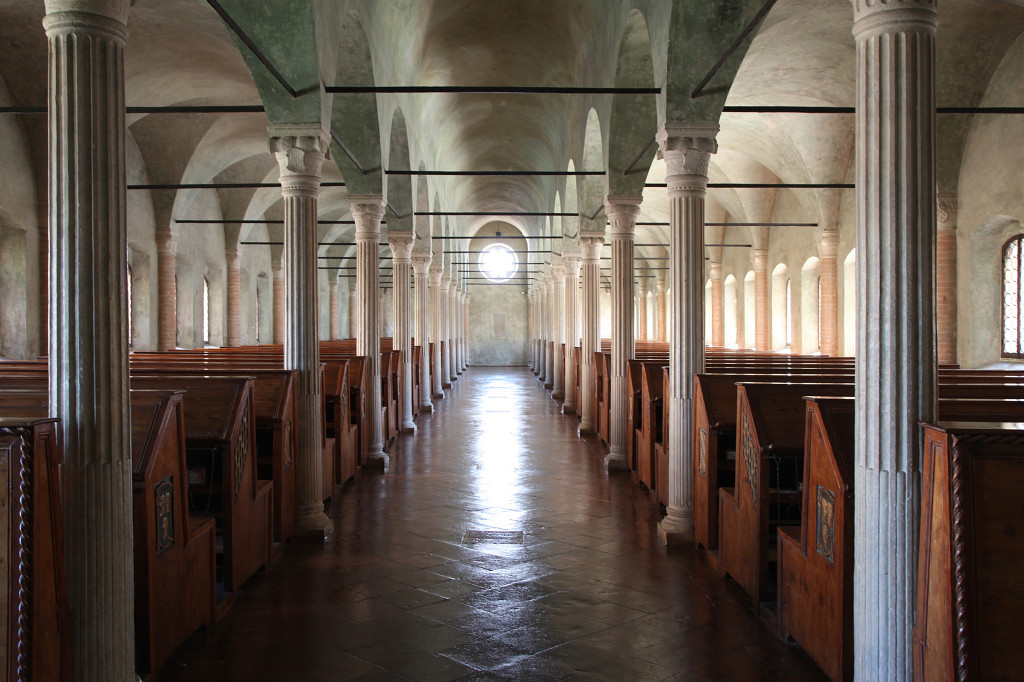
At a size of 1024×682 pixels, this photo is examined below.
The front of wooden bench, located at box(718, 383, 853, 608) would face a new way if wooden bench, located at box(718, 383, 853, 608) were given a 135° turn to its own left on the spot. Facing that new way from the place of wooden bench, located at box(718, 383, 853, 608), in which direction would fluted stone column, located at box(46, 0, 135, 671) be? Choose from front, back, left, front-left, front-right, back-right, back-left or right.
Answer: front

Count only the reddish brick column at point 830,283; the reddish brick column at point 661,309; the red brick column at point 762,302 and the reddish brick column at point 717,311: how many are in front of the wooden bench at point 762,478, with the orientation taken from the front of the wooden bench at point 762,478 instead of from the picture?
4

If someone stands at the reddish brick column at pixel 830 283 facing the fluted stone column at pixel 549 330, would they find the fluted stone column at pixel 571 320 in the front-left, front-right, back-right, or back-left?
front-left

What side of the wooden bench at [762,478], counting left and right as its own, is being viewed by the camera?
back

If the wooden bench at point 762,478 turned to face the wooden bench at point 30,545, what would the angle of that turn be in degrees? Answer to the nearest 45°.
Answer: approximately 135° to its left

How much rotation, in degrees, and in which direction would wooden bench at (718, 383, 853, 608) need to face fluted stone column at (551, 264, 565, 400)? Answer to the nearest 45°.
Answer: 0° — it already faces it

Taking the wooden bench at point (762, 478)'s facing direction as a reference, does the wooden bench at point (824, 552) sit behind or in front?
behind

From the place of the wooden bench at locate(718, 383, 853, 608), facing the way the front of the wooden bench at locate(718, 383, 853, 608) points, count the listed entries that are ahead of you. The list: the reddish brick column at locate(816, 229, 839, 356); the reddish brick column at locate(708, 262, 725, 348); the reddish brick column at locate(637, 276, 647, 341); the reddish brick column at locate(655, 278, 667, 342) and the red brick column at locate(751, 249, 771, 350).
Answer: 5

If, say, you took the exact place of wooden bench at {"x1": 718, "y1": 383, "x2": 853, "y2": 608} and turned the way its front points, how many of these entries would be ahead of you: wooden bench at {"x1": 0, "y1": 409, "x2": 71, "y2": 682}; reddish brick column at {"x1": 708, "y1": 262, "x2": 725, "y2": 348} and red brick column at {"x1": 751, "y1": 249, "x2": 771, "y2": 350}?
2

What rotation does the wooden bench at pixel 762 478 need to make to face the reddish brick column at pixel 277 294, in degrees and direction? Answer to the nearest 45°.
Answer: approximately 45° to its left

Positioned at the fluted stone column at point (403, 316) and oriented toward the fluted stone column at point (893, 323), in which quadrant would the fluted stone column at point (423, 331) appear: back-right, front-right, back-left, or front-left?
back-left

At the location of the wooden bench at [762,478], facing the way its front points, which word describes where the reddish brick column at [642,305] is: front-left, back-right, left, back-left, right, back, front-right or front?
front

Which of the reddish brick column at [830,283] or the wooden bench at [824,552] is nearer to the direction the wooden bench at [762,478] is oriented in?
the reddish brick column

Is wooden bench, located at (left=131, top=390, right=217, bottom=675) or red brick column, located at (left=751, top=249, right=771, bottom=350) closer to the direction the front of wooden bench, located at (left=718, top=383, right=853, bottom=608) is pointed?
the red brick column

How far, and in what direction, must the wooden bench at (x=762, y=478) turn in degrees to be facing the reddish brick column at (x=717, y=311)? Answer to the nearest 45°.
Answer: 0° — it already faces it

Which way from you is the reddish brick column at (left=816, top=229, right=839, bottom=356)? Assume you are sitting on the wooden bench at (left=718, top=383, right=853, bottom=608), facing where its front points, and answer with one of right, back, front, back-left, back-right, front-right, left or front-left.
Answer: front

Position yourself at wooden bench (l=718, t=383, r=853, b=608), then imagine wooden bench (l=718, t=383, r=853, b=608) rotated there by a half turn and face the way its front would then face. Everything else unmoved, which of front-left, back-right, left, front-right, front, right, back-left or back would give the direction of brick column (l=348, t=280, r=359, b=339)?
back-right

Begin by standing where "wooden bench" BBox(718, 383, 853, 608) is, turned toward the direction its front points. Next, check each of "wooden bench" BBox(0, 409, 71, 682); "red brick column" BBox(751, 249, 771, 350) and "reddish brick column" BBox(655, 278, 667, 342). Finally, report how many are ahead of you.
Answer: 2

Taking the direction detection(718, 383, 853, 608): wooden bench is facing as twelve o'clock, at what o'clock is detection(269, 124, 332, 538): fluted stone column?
The fluted stone column is roughly at 9 o'clock from the wooden bench.

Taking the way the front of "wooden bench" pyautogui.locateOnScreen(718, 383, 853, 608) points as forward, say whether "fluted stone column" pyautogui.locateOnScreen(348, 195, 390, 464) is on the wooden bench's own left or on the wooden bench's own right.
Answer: on the wooden bench's own left
